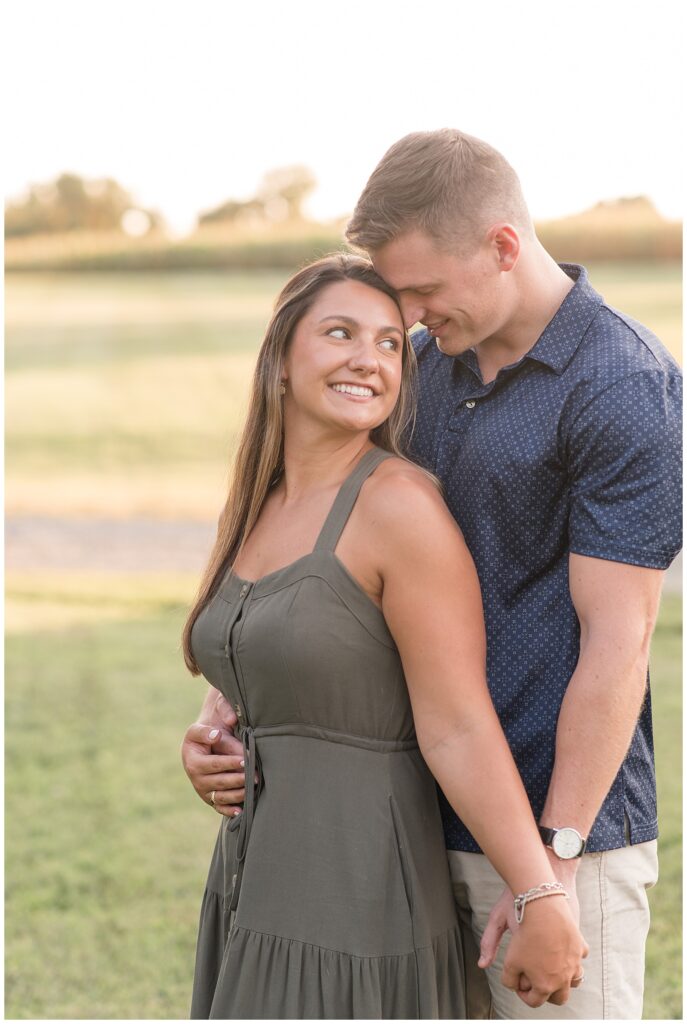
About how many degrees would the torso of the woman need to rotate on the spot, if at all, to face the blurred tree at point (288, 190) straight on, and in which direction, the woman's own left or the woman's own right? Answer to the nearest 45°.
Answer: approximately 135° to the woman's own right

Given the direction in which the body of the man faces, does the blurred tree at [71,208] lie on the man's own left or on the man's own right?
on the man's own right

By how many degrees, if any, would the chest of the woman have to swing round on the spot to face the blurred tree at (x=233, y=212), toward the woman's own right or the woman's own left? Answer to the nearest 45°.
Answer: approximately 135° to the woman's own right

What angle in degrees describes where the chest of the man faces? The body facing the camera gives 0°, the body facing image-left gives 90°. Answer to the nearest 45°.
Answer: approximately 45°

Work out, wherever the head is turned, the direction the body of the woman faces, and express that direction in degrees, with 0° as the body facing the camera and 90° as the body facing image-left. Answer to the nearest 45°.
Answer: approximately 45°

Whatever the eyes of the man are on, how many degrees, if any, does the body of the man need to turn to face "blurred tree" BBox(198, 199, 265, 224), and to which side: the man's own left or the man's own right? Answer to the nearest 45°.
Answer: approximately 135° to the man's own right
